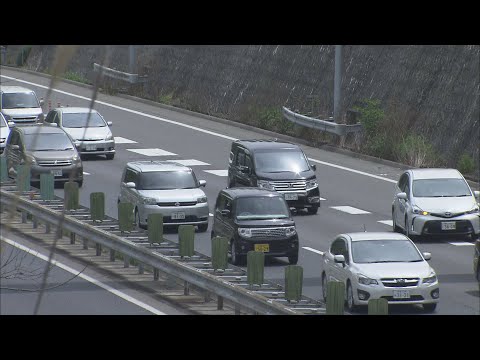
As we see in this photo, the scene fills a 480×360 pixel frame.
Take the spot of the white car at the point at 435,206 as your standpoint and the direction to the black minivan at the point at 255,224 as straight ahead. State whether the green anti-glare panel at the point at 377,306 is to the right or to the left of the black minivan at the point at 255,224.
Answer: left

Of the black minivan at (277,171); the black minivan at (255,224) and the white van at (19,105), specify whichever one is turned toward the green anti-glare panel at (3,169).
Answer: the white van

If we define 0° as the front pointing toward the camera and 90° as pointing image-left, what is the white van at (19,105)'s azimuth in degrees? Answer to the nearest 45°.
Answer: approximately 0°

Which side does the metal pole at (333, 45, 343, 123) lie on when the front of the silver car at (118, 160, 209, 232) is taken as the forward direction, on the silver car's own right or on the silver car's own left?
on the silver car's own left

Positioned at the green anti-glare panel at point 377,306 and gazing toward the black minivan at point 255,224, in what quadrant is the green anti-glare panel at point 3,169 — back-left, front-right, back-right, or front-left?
front-left

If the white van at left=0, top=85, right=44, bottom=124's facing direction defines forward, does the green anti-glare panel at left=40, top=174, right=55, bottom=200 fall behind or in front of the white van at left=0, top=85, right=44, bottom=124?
in front

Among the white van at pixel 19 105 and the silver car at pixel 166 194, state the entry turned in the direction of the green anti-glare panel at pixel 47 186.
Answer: the white van at pixel 19 105

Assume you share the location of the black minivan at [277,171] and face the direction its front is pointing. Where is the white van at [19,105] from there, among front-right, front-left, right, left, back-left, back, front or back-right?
back

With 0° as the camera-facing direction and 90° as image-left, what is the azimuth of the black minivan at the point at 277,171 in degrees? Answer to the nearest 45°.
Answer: approximately 315°

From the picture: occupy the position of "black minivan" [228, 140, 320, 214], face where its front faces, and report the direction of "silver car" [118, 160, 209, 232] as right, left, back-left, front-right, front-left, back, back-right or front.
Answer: right

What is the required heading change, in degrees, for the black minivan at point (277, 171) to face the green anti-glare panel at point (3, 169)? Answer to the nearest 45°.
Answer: approximately 135° to its right

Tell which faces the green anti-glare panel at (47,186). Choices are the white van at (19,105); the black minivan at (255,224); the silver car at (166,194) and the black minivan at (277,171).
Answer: the white van at (19,105)

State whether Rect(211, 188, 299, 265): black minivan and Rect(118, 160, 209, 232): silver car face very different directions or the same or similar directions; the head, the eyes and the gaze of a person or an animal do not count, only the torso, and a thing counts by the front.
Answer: same or similar directions

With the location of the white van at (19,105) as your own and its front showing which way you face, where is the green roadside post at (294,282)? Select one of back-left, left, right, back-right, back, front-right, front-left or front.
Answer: front

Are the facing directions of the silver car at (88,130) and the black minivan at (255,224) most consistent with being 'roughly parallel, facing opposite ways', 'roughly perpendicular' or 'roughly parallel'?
roughly parallel

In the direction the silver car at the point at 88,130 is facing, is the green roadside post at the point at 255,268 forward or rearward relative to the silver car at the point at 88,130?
forward

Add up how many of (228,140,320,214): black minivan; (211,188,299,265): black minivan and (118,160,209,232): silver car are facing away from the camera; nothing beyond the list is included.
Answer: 0

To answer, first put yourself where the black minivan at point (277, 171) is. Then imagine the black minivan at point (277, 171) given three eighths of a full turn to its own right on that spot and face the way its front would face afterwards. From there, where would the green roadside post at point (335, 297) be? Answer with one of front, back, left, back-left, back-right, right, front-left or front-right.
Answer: left
